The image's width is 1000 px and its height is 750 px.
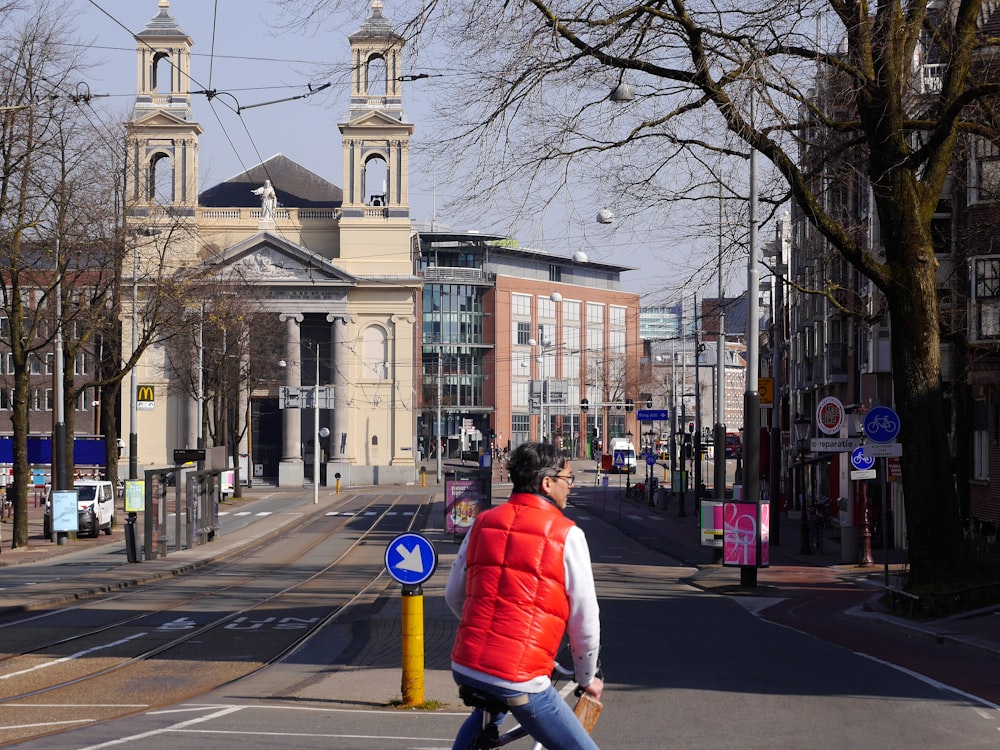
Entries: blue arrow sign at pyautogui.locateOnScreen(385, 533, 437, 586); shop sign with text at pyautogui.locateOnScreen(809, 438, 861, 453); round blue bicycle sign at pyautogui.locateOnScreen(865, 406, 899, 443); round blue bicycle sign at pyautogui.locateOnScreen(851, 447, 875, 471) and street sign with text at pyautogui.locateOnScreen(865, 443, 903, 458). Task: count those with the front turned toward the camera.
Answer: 5

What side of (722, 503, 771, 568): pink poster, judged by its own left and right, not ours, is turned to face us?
front

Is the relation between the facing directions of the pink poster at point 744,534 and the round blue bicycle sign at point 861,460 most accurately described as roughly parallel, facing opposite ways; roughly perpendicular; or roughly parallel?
roughly parallel

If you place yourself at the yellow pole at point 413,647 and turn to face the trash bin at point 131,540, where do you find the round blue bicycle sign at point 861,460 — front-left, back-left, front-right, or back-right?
front-right

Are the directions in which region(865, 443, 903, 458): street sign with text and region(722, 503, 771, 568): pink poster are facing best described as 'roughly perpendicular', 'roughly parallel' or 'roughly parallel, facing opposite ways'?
roughly parallel

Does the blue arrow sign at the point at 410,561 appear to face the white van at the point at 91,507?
no

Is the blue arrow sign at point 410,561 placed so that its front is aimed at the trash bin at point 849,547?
no

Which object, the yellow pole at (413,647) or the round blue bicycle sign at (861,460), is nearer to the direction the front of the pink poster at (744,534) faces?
the yellow pole

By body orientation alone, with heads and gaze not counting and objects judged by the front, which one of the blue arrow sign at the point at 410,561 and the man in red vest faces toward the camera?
the blue arrow sign

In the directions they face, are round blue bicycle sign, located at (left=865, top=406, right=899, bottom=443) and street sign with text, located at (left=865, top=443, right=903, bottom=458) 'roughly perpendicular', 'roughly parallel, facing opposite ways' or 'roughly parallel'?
roughly parallel

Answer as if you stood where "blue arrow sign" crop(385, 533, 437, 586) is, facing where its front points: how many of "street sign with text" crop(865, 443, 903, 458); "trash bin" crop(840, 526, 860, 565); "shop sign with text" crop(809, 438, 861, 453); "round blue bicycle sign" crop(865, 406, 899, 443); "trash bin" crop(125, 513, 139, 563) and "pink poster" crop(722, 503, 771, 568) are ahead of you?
0

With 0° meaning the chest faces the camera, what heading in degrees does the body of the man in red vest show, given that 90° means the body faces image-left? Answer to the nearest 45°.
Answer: approximately 225°

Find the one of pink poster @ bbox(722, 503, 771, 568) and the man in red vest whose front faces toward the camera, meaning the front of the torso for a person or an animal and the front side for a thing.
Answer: the pink poster

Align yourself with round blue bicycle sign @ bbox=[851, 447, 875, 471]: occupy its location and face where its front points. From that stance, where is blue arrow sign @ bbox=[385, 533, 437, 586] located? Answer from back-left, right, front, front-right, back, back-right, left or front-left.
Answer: front

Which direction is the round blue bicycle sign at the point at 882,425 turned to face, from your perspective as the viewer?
facing the viewer

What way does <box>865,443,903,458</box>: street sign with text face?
toward the camera

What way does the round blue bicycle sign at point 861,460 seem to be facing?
toward the camera

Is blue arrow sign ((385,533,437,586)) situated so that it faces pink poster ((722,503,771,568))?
no

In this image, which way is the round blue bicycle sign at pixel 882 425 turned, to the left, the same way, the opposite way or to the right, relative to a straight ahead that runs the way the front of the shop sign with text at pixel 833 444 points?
the same way
